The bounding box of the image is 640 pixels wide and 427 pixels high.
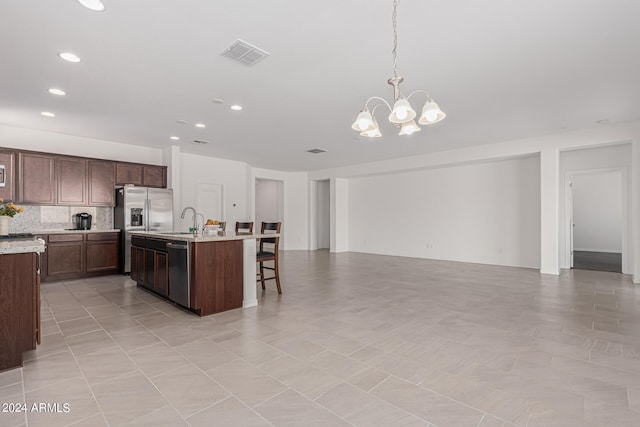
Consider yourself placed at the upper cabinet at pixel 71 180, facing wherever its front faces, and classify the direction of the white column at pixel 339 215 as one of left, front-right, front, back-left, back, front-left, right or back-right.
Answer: left

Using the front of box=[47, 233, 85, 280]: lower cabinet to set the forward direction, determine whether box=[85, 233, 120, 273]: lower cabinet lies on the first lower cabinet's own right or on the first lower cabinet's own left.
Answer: on the first lower cabinet's own left

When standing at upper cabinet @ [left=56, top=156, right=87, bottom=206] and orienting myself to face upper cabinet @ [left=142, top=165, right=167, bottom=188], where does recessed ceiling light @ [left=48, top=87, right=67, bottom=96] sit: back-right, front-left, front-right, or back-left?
back-right

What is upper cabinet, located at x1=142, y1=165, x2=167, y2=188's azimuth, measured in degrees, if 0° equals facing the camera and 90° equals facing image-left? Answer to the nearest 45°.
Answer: approximately 0°

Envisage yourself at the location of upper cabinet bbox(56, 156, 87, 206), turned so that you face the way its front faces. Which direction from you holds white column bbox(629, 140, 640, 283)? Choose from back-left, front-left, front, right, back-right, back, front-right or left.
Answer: front-left

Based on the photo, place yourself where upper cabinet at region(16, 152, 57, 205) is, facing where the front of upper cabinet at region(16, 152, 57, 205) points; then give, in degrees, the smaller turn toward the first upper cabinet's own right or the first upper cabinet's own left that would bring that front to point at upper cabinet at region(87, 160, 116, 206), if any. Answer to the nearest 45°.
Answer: approximately 90° to the first upper cabinet's own left

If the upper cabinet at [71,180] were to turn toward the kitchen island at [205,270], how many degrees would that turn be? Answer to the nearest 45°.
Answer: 0° — it already faces it
